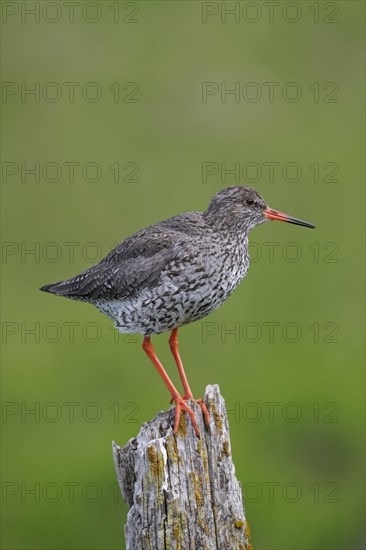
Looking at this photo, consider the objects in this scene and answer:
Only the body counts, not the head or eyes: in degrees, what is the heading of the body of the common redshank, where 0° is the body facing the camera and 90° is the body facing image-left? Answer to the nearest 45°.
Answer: approximately 270°
